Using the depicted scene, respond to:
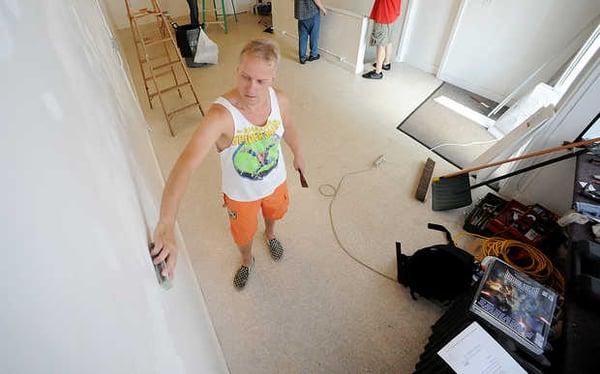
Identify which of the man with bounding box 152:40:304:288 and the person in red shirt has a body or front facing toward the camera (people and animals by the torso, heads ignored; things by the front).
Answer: the man

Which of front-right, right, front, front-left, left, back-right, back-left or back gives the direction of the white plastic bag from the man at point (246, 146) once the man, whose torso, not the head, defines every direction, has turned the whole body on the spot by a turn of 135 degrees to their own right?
front-right

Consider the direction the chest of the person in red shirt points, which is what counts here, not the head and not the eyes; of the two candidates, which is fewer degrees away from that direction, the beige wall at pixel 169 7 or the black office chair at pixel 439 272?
the beige wall

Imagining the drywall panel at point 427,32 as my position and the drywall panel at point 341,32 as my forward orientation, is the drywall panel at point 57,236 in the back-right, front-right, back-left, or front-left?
front-left

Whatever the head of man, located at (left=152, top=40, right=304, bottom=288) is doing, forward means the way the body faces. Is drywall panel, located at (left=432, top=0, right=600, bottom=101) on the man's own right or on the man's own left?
on the man's own left

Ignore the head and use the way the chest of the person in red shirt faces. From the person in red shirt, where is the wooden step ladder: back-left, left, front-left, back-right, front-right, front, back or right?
front-left

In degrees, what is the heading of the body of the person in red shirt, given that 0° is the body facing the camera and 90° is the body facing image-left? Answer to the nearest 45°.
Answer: approximately 90°

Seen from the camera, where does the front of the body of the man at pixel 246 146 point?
toward the camera

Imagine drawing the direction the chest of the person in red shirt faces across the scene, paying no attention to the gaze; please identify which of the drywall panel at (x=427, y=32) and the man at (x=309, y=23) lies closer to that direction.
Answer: the man

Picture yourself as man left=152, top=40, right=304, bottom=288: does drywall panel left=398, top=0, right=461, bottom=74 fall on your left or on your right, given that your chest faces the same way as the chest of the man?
on your left
